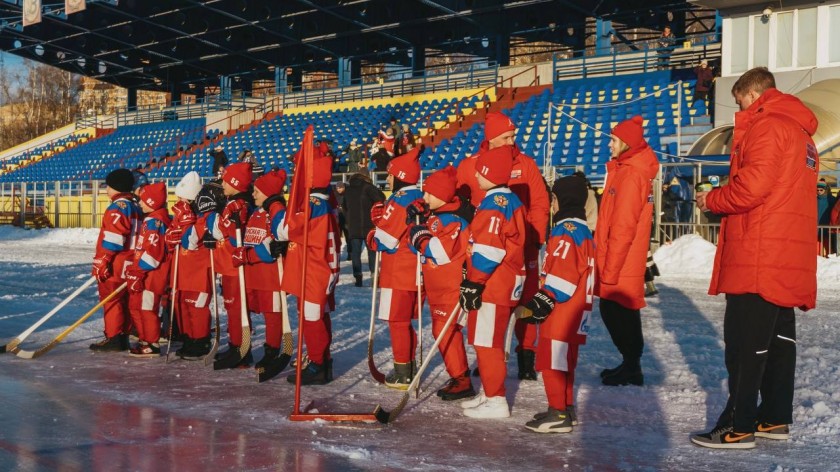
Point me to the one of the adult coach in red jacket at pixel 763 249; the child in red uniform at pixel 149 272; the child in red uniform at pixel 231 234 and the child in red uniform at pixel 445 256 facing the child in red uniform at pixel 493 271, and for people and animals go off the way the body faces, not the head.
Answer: the adult coach in red jacket

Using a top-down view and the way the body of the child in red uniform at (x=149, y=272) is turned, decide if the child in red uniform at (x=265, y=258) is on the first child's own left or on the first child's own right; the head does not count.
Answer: on the first child's own left

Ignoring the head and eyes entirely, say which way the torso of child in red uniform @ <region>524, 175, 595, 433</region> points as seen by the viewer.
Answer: to the viewer's left

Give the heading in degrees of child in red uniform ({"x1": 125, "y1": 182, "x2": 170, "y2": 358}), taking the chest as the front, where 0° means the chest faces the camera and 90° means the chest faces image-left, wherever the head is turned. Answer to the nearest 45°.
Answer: approximately 90°

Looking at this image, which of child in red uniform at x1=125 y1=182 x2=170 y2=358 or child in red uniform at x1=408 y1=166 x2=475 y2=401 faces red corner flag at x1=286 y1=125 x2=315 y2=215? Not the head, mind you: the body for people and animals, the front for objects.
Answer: child in red uniform at x1=408 y1=166 x2=475 y2=401
